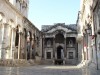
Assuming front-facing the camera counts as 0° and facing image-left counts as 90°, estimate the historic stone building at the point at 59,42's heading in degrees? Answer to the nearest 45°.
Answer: approximately 0°

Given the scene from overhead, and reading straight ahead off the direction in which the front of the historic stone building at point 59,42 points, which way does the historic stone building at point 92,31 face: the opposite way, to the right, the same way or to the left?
to the right

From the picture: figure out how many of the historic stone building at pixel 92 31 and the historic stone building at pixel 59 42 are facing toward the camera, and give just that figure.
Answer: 1

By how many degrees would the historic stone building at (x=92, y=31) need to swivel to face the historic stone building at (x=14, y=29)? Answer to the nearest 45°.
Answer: approximately 45° to its right

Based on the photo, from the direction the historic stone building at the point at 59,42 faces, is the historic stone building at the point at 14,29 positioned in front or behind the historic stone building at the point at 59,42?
in front

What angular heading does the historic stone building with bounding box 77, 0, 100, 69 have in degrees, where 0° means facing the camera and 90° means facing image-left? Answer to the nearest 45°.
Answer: approximately 90°

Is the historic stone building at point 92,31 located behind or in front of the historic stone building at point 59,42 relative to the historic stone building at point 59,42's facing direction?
in front
